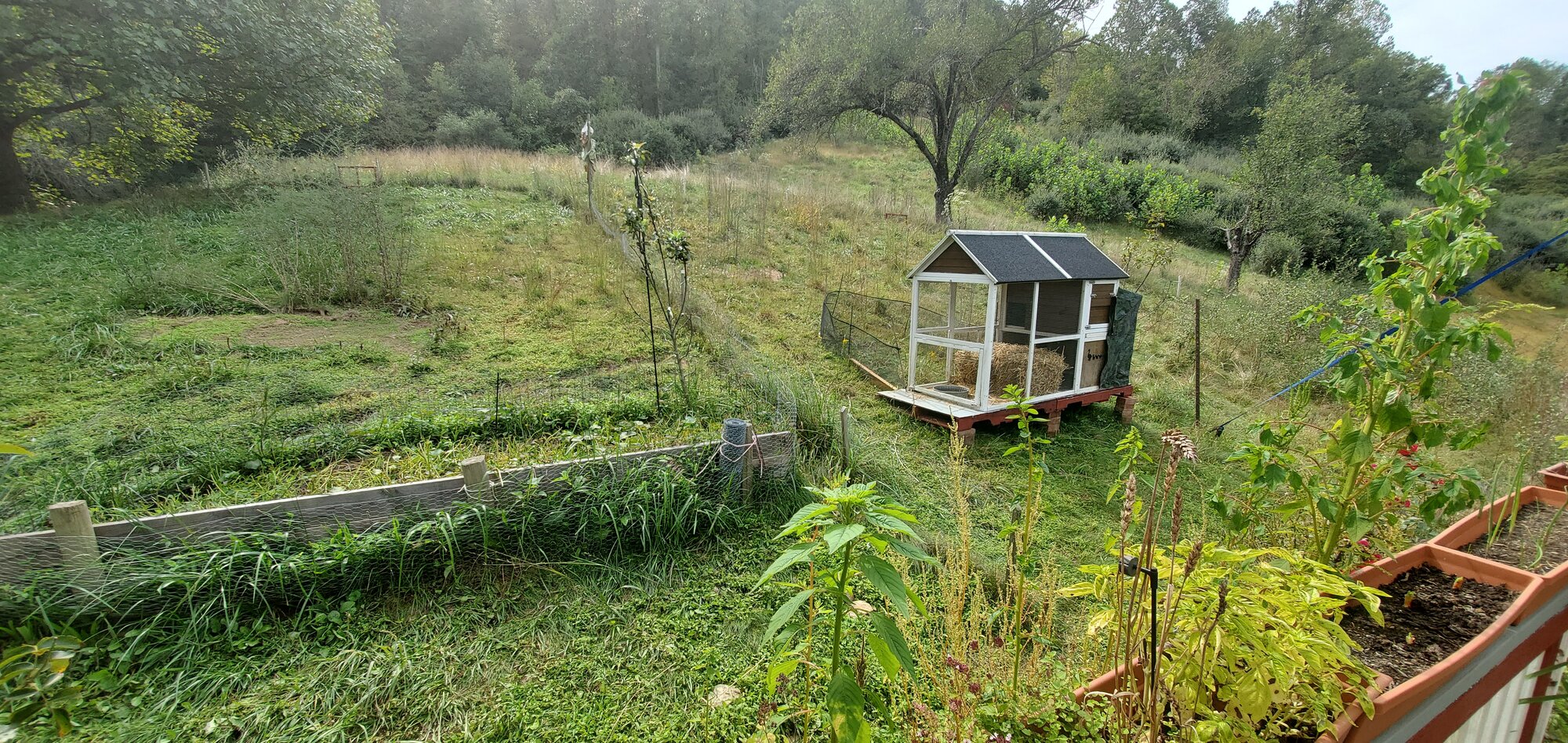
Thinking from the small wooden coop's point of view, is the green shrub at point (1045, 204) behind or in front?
behind

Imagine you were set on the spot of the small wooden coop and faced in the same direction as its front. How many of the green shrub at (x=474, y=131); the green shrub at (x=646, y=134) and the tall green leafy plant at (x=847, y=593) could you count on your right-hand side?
2

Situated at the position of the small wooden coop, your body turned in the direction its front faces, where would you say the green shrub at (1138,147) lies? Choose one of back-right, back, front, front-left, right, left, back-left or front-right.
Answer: back-right

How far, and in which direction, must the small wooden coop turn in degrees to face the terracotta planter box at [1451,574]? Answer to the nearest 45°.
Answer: approximately 45° to its left

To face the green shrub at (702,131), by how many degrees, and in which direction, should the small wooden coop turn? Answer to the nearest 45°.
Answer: approximately 90° to its right

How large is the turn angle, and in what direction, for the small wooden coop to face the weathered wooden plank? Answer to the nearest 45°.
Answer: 0° — it already faces it

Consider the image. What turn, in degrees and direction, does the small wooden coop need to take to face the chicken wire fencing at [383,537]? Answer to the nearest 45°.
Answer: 0° — it already faces it

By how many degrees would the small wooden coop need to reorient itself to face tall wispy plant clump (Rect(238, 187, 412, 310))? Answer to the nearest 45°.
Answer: approximately 45° to its right

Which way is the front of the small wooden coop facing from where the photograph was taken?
facing the viewer and to the left of the viewer

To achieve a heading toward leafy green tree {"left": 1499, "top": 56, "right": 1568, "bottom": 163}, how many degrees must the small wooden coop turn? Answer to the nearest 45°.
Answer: approximately 180°

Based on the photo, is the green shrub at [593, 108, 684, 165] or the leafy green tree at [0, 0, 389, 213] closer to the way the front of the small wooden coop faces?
the leafy green tree

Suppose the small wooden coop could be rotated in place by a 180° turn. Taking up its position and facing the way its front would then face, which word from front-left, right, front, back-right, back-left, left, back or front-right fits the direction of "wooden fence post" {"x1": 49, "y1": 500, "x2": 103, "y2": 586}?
back

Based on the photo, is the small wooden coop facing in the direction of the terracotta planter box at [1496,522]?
no

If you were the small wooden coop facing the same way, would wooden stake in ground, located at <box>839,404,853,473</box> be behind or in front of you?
in front

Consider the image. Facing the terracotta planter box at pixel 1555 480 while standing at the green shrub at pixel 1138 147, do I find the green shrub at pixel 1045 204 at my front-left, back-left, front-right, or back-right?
front-right

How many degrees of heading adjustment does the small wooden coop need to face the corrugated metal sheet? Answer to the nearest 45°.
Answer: approximately 45° to its left

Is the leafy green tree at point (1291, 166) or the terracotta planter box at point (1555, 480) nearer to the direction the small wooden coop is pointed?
the terracotta planter box

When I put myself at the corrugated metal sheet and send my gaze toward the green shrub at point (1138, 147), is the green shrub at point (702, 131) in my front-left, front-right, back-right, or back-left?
front-left
